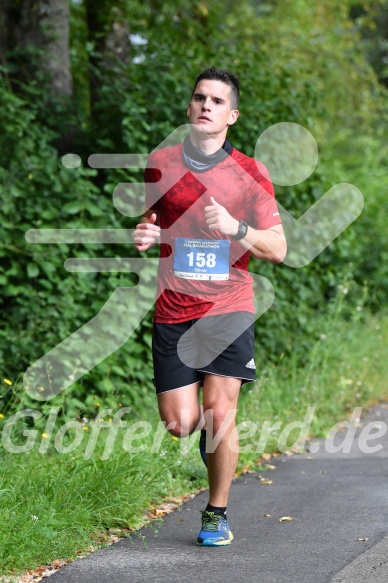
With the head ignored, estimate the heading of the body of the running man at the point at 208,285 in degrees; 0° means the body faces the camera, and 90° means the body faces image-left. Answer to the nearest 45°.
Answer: approximately 0°
